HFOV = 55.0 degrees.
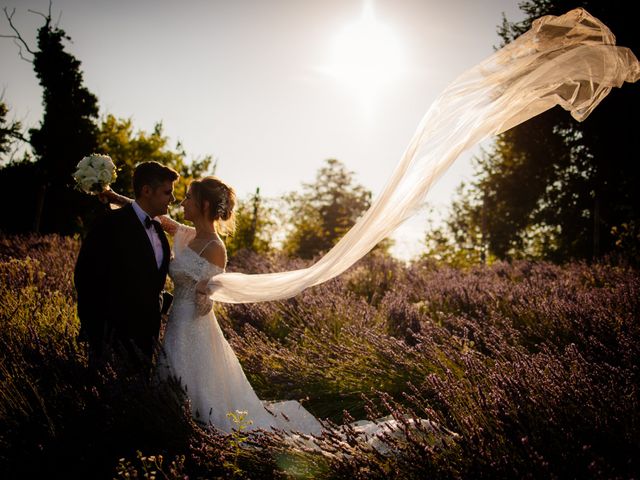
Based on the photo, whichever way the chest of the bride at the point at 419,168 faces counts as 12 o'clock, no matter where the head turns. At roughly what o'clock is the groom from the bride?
The groom is roughly at 12 o'clock from the bride.

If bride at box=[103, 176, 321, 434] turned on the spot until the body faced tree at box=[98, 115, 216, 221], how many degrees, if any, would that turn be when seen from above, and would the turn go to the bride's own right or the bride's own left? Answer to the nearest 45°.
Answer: approximately 90° to the bride's own right

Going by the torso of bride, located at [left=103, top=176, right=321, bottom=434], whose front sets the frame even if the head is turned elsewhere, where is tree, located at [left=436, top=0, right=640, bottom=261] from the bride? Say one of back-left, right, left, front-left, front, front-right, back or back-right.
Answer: back-right

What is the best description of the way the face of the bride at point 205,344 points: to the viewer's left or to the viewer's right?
to the viewer's left

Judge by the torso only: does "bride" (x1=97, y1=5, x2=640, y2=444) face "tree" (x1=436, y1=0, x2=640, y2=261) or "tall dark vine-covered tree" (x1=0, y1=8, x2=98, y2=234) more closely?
the tall dark vine-covered tree

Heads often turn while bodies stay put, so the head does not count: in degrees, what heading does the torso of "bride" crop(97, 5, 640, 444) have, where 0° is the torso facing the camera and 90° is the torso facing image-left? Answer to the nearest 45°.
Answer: approximately 90°

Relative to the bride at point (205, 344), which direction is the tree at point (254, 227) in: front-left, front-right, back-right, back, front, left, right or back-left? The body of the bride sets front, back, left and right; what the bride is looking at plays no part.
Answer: right

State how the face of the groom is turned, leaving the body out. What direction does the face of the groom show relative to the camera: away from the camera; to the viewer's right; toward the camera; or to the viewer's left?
to the viewer's right
